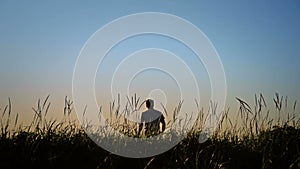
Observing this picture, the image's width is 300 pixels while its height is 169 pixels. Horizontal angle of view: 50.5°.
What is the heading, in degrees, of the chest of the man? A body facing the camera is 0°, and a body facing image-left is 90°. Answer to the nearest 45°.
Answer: approximately 180°
